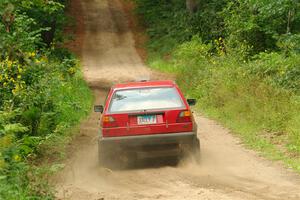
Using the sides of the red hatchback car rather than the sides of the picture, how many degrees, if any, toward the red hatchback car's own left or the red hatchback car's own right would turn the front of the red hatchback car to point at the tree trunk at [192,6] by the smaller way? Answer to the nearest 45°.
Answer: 0° — it already faces it

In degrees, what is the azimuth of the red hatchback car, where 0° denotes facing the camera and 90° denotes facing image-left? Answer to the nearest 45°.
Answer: approximately 180°
